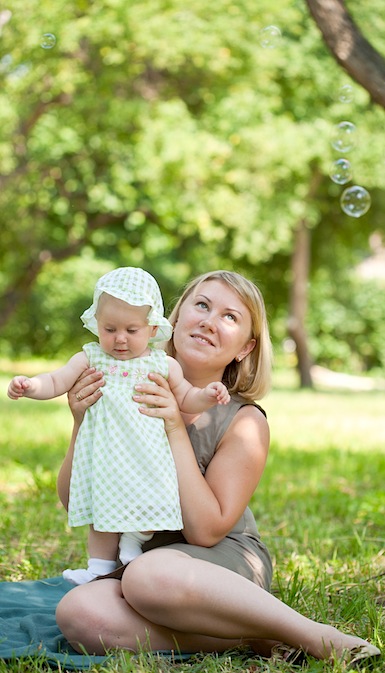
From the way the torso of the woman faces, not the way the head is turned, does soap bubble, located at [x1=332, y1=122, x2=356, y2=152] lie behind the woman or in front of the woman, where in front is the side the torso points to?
behind

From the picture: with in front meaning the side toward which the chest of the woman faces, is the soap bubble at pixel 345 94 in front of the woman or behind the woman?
behind

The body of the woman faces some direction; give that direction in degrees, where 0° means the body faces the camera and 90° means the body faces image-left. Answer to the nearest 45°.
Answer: approximately 45°

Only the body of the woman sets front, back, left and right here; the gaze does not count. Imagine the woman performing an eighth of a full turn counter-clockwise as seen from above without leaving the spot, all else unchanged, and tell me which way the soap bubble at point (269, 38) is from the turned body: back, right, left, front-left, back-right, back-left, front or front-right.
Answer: back

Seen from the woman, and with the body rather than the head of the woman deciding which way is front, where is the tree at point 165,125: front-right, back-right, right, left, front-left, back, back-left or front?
back-right
